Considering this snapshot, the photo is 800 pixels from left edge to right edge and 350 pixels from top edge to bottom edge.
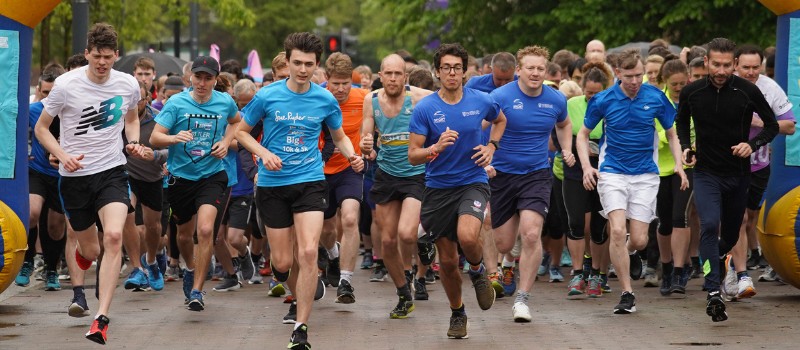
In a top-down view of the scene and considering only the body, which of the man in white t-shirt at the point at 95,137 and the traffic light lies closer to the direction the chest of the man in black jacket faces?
the man in white t-shirt

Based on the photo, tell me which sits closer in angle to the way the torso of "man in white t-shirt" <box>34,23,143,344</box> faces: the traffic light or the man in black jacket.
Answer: the man in black jacket

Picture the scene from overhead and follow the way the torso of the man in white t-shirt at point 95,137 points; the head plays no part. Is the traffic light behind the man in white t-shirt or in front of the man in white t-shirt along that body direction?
behind

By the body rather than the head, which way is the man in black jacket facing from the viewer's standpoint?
toward the camera

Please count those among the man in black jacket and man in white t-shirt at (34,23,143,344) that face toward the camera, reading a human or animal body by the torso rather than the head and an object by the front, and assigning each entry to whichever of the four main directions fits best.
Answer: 2

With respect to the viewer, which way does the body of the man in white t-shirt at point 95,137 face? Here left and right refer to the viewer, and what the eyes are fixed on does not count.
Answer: facing the viewer
